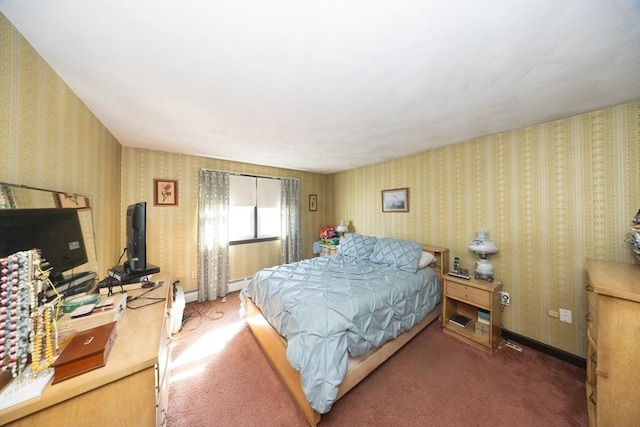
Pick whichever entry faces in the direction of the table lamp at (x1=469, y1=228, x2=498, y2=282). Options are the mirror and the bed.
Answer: the mirror

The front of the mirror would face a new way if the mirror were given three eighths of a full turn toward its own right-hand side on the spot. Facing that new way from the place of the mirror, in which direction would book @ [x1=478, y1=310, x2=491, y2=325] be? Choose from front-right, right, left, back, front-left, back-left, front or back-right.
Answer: back-left

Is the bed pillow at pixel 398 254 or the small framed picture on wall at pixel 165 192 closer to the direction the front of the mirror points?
the bed pillow

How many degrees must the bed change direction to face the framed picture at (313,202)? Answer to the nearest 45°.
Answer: approximately 135° to its right

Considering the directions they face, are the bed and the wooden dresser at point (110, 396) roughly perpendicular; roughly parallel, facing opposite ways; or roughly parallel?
roughly parallel, facing opposite ways

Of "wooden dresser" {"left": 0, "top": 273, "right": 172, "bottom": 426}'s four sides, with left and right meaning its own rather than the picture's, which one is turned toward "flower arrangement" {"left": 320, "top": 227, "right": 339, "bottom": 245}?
front

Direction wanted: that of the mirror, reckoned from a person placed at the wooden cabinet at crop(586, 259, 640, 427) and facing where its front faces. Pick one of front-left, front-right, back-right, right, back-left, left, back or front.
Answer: front-left

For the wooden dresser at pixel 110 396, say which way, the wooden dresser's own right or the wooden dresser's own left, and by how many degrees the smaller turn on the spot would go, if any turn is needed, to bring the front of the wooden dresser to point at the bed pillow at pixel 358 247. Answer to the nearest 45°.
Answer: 0° — it already faces it

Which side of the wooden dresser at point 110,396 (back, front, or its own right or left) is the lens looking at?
right

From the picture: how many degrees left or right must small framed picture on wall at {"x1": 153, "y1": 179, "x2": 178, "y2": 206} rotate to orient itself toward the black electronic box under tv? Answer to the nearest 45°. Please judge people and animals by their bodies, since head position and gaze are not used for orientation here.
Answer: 0° — it already faces it

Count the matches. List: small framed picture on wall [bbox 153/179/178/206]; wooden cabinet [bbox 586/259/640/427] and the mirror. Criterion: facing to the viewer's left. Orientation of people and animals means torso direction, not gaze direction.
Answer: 1

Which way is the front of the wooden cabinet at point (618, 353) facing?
to the viewer's left

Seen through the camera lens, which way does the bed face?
facing the viewer and to the left of the viewer

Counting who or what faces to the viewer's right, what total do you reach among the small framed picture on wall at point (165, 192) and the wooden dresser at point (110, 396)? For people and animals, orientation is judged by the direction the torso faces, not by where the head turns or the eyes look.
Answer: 1

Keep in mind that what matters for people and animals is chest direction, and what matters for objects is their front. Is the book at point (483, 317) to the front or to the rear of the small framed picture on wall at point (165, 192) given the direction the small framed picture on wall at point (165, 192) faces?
to the front

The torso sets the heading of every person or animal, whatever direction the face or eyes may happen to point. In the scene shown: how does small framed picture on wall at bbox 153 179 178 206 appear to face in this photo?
toward the camera
